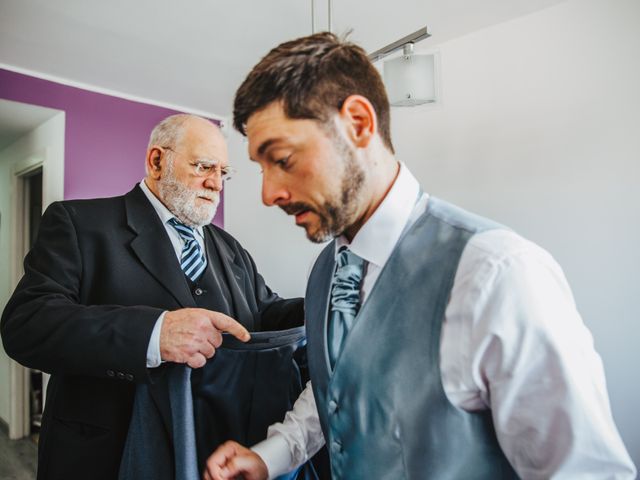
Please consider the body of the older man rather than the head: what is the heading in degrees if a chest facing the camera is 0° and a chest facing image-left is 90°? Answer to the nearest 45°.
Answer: approximately 315°

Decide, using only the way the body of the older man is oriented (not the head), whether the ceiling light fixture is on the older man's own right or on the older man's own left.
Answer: on the older man's own left
